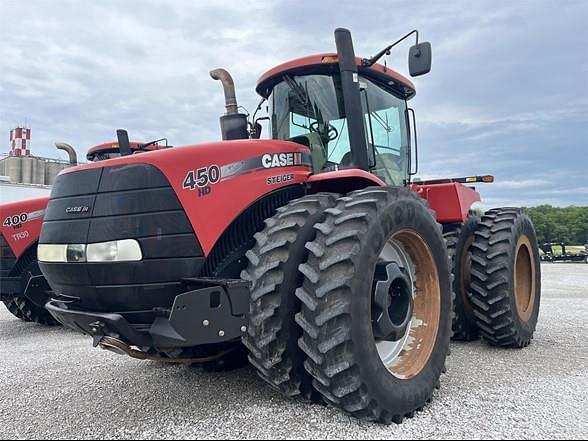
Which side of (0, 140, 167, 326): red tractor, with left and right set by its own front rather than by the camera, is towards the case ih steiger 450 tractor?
left

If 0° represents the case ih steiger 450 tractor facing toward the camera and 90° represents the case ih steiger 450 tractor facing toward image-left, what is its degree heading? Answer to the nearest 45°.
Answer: approximately 45°

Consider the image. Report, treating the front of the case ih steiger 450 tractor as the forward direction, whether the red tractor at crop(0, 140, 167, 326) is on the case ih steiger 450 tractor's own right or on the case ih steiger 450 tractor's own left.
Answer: on the case ih steiger 450 tractor's own right
